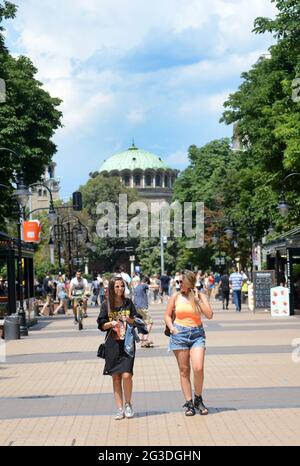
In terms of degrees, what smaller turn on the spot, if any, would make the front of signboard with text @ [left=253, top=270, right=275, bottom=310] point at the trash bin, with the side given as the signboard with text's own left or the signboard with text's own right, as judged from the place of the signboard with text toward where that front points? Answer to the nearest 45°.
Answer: approximately 45° to the signboard with text's own right

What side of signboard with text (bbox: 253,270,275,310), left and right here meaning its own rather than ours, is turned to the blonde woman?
front

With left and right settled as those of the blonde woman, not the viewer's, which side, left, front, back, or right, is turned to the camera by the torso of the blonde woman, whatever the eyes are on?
front

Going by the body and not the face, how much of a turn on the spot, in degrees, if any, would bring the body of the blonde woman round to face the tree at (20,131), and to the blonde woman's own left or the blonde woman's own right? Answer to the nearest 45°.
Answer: approximately 180°

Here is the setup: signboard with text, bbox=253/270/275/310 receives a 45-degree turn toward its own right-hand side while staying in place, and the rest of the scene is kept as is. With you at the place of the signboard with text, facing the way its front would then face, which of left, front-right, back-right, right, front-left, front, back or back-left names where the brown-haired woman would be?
front-left

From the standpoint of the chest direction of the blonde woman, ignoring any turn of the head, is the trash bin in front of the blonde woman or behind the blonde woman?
behind

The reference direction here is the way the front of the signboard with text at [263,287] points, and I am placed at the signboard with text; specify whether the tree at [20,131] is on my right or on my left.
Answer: on my right

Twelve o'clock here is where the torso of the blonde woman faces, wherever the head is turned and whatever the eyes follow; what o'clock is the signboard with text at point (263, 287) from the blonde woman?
The signboard with text is roughly at 6 o'clock from the blonde woman.

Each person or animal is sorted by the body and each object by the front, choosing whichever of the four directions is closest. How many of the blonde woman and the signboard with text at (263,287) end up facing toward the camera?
2

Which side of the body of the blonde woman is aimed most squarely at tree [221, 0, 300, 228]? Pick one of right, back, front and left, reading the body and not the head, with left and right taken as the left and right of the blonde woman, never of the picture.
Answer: back

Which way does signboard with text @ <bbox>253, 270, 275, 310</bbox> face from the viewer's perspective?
toward the camera

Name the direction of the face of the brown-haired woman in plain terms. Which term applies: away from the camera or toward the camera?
toward the camera

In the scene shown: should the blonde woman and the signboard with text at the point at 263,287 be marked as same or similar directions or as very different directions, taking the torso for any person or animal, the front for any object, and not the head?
same or similar directions
